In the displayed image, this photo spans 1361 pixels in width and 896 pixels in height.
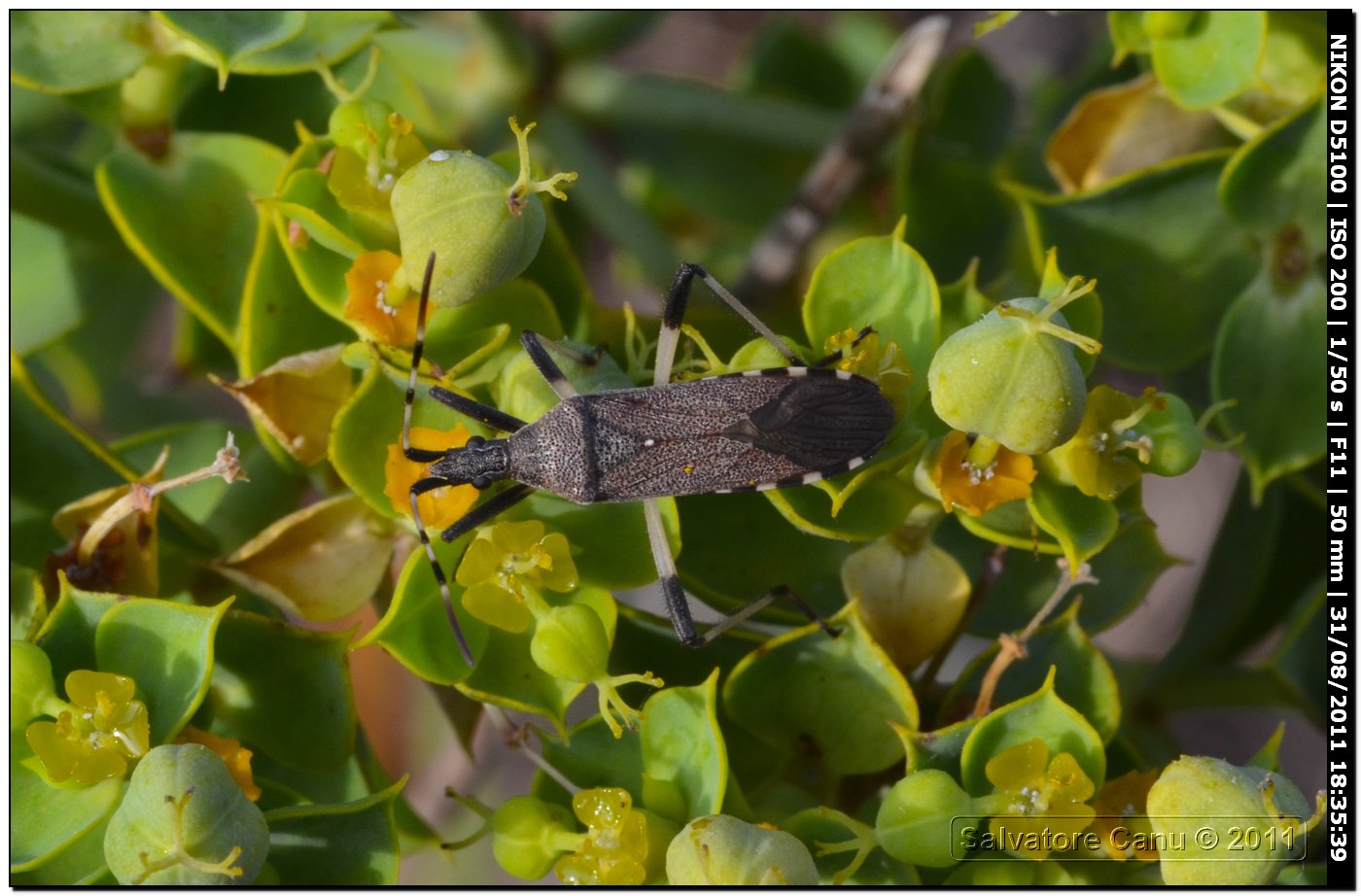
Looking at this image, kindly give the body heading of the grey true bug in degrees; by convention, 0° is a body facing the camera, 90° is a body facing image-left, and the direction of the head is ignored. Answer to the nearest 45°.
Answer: approximately 90°

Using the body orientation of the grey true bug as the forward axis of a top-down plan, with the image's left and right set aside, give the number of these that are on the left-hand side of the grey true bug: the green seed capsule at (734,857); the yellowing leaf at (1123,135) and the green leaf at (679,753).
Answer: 2

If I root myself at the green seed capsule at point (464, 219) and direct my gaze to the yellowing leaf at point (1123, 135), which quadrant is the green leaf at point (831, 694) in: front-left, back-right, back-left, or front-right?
front-right

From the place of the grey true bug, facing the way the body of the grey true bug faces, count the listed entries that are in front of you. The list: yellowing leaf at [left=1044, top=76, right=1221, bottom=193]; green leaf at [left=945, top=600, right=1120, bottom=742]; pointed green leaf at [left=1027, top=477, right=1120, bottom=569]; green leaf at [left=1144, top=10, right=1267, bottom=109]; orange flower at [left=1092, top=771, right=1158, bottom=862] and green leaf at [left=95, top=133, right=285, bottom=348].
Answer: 1

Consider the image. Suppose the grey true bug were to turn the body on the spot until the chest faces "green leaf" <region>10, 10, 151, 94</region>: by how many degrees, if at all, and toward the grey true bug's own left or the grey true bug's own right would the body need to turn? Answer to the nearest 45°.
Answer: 0° — it already faces it

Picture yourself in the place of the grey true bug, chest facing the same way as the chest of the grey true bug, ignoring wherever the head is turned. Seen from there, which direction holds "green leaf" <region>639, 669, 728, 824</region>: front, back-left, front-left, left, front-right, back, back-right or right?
left

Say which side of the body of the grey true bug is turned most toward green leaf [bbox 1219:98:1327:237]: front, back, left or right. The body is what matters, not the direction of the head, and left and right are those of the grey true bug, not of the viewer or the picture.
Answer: back

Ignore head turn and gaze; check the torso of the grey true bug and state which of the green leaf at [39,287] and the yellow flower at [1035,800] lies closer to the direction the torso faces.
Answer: the green leaf

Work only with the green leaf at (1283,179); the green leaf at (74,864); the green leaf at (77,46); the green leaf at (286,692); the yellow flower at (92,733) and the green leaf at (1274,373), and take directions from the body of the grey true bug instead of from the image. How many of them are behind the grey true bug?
2

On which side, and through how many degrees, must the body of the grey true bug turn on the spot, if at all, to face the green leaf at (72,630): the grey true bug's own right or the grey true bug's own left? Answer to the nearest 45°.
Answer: approximately 45° to the grey true bug's own left

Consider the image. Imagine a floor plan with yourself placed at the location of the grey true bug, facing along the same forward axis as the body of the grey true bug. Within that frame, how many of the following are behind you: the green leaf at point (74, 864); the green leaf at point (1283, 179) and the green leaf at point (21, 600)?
1

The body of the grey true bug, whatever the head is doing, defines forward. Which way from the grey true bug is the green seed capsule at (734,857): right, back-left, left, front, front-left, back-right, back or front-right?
left

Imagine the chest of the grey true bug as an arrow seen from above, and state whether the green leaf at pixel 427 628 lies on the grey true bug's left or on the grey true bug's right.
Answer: on the grey true bug's left
